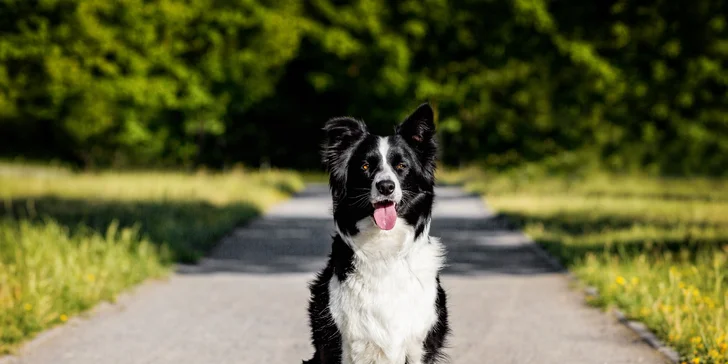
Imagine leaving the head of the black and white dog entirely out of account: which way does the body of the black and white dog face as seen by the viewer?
toward the camera
